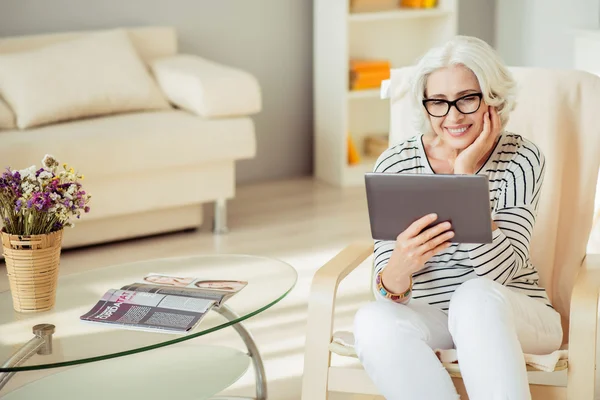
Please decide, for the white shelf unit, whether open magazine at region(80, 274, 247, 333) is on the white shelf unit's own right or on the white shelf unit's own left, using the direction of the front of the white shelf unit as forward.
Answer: on the white shelf unit's own right

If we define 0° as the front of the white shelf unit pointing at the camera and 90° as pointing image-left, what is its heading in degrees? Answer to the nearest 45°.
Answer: approximately 315°

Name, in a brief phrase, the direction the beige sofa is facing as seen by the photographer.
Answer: facing the viewer and to the right of the viewer

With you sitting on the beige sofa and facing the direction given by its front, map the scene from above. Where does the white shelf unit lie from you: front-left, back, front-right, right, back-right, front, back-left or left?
left

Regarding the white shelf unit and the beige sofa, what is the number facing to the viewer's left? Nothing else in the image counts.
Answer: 0

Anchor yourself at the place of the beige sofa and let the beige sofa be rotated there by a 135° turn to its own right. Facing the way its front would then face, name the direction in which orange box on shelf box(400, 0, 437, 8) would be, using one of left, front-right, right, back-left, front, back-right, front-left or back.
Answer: back-right

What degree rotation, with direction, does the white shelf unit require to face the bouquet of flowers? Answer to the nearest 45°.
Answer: approximately 45° to its right

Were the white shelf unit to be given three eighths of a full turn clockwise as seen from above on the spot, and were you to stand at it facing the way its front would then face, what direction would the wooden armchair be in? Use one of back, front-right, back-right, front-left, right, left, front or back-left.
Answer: left

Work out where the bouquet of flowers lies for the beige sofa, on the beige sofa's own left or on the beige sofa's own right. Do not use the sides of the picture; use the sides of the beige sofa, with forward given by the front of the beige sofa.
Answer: on the beige sofa's own right

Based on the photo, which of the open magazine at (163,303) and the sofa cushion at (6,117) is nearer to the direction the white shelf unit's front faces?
the open magazine

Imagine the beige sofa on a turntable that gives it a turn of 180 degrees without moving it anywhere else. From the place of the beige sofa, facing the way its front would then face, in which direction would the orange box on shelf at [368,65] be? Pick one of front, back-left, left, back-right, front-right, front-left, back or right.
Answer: right

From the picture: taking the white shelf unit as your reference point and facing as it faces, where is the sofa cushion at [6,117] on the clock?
The sofa cushion is roughly at 3 o'clock from the white shelf unit.

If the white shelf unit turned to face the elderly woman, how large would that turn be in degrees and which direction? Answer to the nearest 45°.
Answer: approximately 45° to its right

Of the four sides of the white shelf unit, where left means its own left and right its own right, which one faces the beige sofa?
right

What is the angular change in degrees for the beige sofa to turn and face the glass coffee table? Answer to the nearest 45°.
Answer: approximately 45° to its right

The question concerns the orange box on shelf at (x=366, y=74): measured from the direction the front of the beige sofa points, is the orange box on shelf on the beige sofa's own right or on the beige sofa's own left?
on the beige sofa's own left
